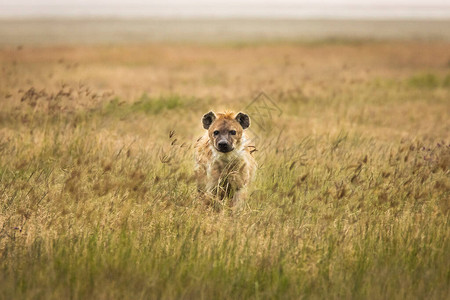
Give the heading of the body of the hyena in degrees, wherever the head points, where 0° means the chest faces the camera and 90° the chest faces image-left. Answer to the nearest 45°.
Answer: approximately 0°
